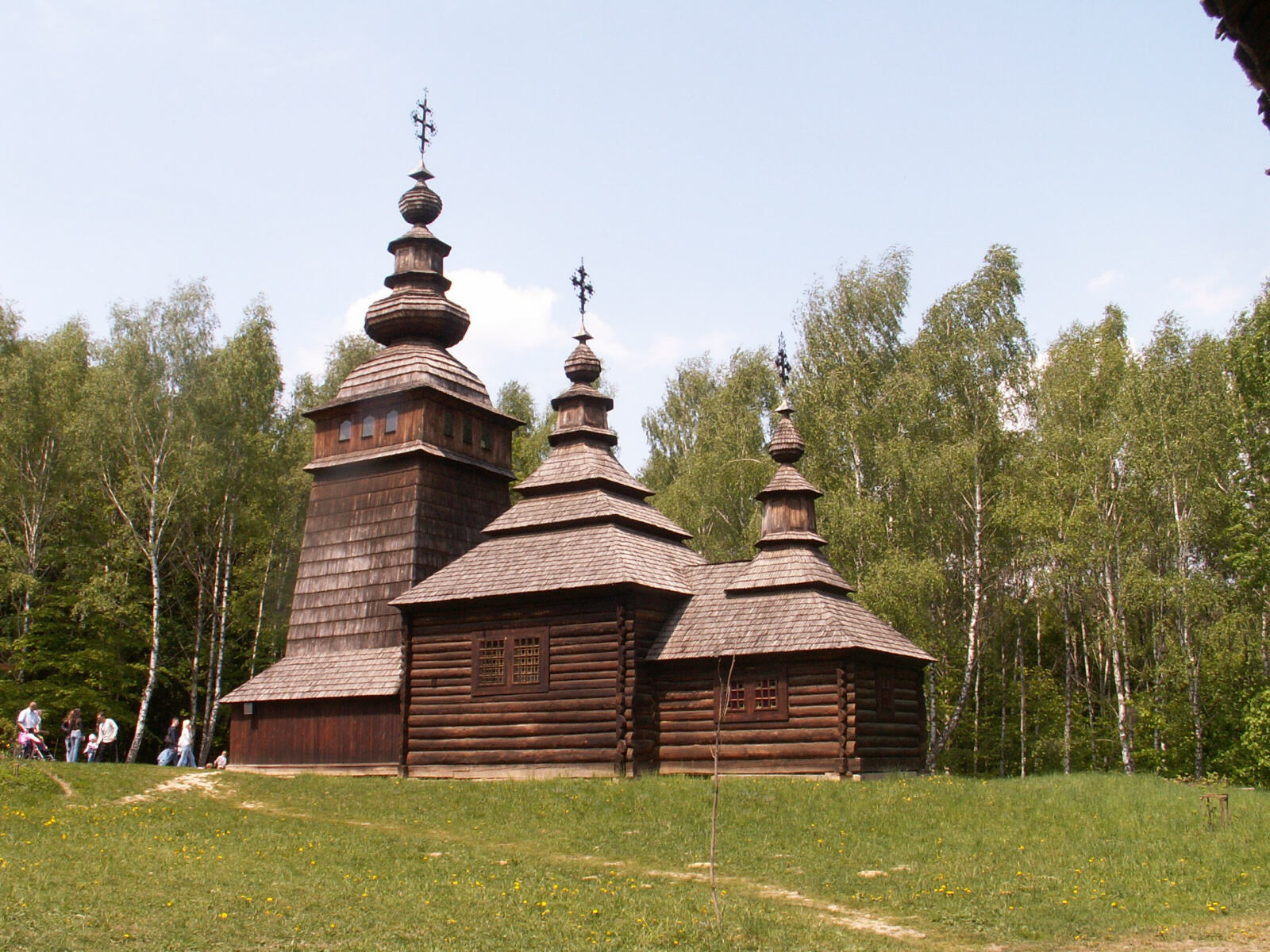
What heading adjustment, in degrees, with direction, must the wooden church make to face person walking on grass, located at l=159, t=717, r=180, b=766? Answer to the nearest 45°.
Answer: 0° — it already faces them

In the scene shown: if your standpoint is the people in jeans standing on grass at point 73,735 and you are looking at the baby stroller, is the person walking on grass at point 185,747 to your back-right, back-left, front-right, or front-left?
back-left

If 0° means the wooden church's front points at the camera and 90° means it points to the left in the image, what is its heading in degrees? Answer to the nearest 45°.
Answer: approximately 135°

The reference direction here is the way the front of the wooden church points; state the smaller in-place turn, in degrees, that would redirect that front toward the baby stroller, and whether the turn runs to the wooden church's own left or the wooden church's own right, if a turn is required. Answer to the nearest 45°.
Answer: approximately 45° to the wooden church's own left
